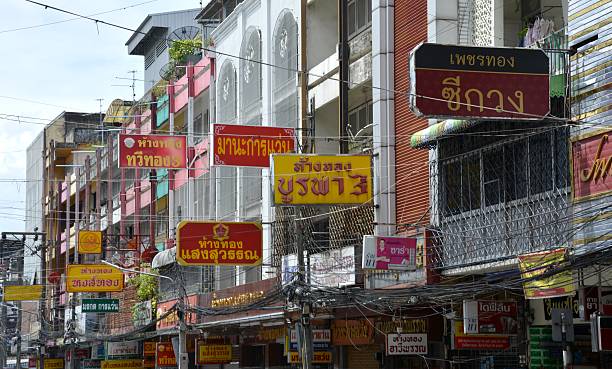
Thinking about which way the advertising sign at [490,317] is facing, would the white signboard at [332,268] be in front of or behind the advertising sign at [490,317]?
behind

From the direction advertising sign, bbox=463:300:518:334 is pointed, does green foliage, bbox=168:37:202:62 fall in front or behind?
behind

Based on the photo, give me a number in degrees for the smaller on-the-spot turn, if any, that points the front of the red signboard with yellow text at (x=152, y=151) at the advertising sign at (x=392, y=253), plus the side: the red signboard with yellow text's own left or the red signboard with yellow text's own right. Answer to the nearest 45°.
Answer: approximately 45° to the red signboard with yellow text's own left

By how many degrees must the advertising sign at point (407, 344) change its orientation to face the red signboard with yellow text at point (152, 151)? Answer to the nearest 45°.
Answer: approximately 135° to its right

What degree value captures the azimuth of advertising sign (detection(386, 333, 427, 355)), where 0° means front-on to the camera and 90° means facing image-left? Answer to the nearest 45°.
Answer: approximately 0°

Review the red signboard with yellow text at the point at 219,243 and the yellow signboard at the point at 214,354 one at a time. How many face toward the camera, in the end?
2

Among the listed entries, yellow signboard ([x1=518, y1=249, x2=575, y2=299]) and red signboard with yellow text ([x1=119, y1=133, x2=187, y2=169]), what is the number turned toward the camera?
2
